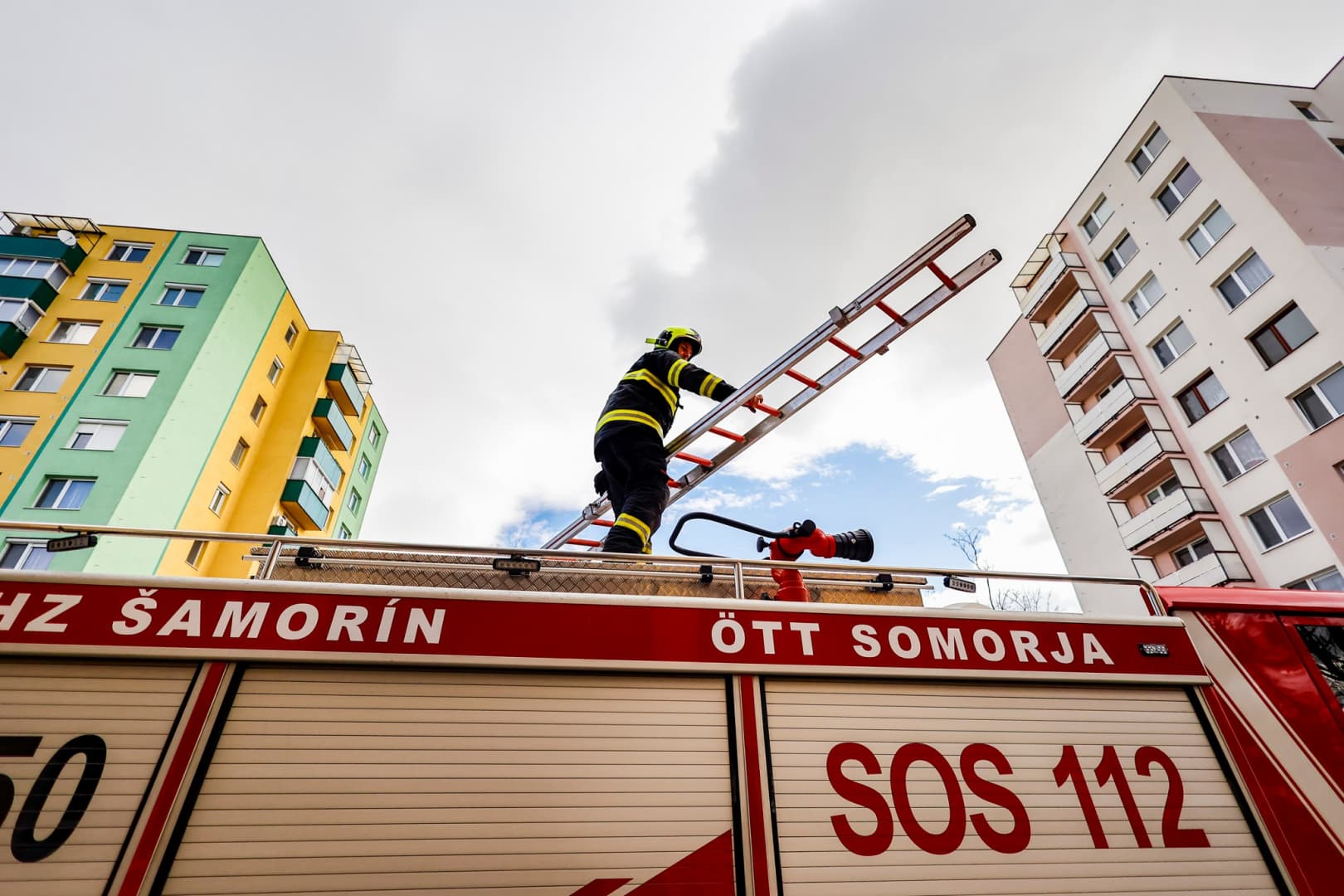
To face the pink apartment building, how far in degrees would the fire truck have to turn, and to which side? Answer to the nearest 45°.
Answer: approximately 45° to its left

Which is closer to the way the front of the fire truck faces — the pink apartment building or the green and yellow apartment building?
the pink apartment building

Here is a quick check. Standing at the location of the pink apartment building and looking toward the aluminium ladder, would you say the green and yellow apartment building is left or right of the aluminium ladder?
right

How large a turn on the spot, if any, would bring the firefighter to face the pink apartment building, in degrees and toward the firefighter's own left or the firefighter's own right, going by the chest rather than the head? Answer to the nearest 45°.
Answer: approximately 45° to the firefighter's own left

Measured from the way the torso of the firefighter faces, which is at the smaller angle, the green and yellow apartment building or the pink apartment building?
the pink apartment building

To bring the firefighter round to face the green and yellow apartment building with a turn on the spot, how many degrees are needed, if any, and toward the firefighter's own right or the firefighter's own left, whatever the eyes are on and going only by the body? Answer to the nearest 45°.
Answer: approximately 135° to the firefighter's own left

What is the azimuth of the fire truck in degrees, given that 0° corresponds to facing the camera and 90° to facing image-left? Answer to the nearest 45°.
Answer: approximately 270°

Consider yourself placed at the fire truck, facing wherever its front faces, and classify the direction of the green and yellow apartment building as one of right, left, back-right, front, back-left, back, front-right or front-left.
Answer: back-left

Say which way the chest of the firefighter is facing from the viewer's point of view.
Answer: to the viewer's right
